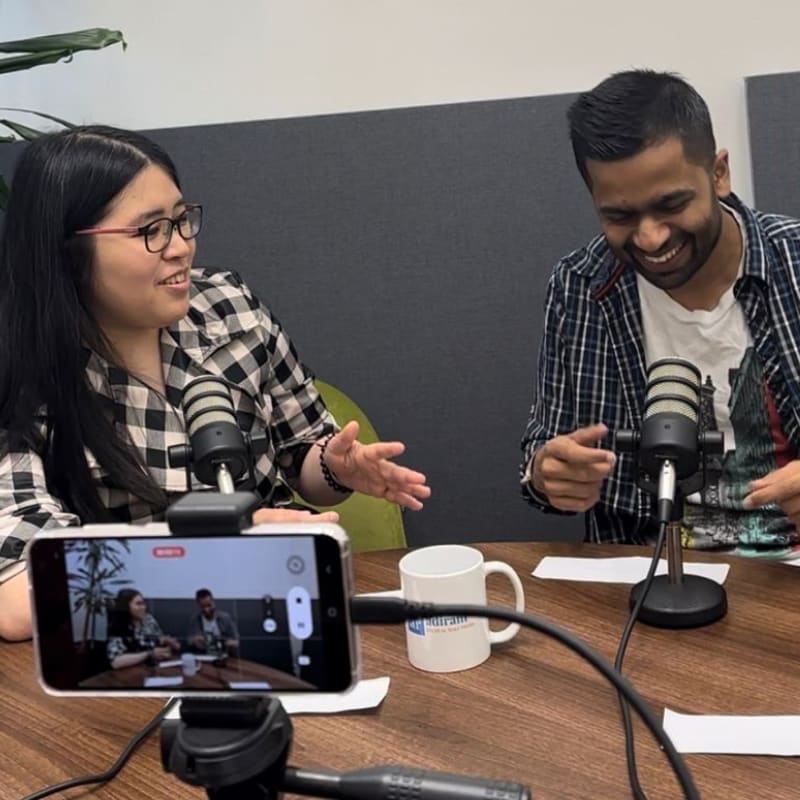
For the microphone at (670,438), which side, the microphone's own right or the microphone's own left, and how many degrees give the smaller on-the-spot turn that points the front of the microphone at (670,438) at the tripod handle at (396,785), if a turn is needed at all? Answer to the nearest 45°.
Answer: approximately 180°

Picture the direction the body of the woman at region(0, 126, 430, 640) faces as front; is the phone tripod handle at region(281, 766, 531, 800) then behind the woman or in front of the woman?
in front

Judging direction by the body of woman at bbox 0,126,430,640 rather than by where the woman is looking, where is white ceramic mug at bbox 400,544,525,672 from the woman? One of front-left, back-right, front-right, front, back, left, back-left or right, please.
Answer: front

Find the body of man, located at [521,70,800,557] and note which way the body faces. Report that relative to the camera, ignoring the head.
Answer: toward the camera

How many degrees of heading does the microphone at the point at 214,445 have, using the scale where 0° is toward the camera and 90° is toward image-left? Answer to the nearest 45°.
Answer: approximately 180°

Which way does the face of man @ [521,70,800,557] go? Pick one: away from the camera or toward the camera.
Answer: toward the camera

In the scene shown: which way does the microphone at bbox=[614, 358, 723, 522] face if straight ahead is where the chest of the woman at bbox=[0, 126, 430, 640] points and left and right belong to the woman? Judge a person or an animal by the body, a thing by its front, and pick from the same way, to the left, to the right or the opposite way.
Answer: to the left

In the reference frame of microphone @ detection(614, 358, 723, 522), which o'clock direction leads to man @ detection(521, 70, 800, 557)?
The man is roughly at 12 o'clock from the microphone.

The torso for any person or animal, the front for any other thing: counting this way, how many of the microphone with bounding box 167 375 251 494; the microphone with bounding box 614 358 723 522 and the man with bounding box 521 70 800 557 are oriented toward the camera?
1

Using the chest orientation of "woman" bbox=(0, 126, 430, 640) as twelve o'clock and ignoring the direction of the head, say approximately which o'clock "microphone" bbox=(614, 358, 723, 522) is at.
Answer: The microphone is roughly at 12 o'clock from the woman.

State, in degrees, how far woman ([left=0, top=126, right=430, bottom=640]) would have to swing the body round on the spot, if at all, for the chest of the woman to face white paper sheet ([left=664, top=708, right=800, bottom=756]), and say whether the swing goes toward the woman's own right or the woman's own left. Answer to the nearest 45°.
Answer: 0° — they already face it

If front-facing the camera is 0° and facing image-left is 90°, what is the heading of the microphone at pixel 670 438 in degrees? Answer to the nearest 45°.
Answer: approximately 180°

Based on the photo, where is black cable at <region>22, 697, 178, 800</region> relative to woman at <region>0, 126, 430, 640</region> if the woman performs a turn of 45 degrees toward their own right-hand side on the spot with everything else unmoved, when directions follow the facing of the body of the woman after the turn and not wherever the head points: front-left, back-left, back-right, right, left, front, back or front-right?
front

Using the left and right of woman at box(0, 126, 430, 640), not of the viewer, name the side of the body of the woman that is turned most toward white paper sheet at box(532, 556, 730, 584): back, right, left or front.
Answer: front

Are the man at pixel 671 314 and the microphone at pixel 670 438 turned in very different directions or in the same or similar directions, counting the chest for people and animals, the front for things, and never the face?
very different directions

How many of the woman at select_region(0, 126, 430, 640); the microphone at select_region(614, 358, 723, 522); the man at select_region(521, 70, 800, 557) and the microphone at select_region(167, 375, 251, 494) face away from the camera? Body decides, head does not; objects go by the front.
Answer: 2
